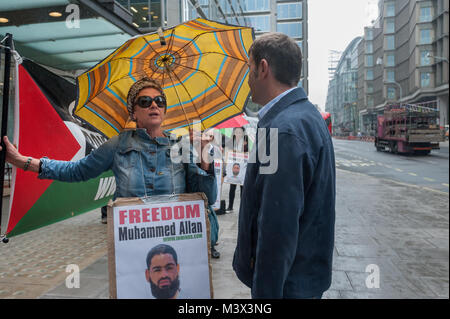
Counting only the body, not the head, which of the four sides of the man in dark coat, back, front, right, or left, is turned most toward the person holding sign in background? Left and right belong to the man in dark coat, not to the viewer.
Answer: right

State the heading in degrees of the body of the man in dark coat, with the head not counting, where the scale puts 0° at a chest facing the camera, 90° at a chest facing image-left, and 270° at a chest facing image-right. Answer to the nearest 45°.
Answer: approximately 90°

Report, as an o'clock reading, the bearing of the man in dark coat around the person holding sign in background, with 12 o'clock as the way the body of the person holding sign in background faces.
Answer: The man in dark coat is roughly at 12 o'clock from the person holding sign in background.

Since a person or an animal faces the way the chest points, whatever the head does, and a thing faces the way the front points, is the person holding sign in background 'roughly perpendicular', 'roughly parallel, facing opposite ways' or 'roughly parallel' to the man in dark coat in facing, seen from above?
roughly perpendicular

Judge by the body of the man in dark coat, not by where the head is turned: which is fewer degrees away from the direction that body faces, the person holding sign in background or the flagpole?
the flagpole

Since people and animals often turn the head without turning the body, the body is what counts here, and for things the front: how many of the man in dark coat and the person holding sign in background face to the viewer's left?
1

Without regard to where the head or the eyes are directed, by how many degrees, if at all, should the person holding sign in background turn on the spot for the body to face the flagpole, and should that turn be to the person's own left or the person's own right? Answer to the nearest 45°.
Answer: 0° — they already face it

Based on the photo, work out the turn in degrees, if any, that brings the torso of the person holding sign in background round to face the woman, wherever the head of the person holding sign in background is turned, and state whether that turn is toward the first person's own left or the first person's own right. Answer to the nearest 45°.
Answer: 0° — they already face them
